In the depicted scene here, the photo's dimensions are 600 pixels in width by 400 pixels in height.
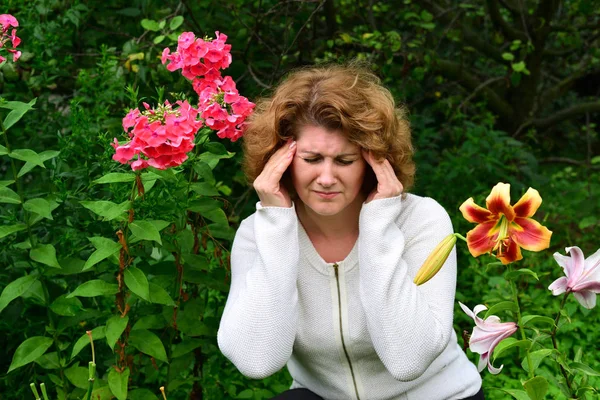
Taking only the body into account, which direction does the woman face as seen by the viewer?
toward the camera

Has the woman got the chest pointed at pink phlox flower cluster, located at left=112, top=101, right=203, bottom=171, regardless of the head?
no

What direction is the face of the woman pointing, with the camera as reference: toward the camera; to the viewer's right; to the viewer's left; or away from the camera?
toward the camera

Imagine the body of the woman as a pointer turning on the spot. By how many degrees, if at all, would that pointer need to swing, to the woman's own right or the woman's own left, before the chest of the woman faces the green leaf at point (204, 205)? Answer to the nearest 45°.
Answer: approximately 90° to the woman's own right

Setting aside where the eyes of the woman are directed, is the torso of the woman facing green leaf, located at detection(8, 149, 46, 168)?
no

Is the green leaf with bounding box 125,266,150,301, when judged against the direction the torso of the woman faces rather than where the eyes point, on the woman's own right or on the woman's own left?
on the woman's own right

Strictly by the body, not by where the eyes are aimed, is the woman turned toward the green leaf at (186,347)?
no

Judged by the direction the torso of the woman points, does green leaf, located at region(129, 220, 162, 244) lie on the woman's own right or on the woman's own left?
on the woman's own right

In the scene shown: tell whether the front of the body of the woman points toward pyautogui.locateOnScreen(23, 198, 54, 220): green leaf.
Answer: no

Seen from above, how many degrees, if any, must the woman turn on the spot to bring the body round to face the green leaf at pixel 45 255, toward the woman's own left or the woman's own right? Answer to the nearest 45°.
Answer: approximately 90° to the woman's own right

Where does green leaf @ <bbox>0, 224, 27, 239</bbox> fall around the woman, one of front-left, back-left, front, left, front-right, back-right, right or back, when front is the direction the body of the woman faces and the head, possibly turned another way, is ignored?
right

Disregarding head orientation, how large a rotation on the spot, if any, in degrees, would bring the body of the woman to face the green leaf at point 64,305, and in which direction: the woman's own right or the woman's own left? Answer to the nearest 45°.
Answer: approximately 90° to the woman's own right

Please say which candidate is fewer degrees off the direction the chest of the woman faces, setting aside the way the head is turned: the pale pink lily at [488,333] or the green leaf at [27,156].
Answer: the pale pink lily

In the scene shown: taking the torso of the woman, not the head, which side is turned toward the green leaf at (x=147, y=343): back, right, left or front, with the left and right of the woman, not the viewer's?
right

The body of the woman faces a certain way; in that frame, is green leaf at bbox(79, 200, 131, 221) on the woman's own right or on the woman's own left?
on the woman's own right
